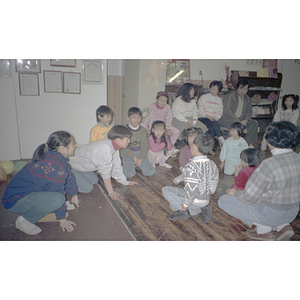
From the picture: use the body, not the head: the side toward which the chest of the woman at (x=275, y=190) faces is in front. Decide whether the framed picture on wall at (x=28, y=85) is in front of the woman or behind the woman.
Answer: in front

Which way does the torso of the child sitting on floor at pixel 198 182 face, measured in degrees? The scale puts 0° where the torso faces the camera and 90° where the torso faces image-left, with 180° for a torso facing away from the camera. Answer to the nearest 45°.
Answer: approximately 135°

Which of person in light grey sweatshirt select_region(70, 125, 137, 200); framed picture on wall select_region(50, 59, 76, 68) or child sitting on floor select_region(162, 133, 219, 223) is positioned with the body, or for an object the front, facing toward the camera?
the framed picture on wall

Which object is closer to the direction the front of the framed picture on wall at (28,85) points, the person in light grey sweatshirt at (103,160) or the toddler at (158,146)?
the person in light grey sweatshirt

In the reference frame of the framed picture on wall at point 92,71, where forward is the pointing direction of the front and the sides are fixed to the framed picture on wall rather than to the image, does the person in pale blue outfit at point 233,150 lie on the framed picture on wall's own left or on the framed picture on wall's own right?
on the framed picture on wall's own left

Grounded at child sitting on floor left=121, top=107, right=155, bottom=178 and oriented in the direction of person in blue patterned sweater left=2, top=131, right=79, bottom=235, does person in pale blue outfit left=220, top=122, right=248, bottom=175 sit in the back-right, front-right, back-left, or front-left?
back-left

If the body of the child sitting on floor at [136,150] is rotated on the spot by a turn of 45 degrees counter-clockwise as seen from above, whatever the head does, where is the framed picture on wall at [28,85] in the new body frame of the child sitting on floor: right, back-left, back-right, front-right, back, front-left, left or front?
back-right

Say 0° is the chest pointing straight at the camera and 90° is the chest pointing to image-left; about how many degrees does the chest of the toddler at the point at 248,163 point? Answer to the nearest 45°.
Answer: approximately 90°

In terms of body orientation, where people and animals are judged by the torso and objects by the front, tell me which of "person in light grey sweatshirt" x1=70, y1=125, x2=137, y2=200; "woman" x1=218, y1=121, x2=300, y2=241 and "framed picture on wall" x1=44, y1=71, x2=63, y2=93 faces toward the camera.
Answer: the framed picture on wall
